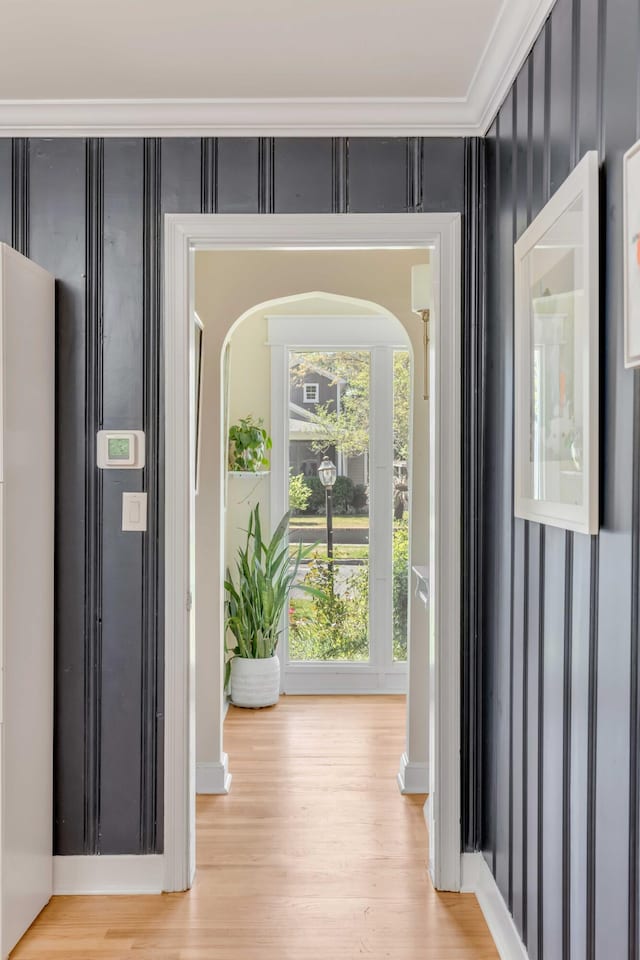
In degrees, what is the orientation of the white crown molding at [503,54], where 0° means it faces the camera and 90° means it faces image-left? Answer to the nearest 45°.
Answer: approximately 90°

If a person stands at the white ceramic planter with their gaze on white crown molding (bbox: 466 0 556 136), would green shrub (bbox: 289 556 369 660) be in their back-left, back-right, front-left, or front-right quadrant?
back-left

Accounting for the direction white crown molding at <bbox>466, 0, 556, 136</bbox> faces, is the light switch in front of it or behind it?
in front

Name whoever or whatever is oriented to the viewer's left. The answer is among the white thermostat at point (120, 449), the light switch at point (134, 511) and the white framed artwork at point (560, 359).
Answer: the white framed artwork

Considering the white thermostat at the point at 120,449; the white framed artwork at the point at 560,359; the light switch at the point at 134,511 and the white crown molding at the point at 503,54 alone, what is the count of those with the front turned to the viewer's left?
2

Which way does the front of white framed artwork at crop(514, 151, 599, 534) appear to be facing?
to the viewer's left

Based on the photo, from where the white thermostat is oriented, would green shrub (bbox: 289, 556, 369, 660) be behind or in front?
behind

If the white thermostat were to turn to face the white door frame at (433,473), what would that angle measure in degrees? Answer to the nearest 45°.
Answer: approximately 90° to its left
